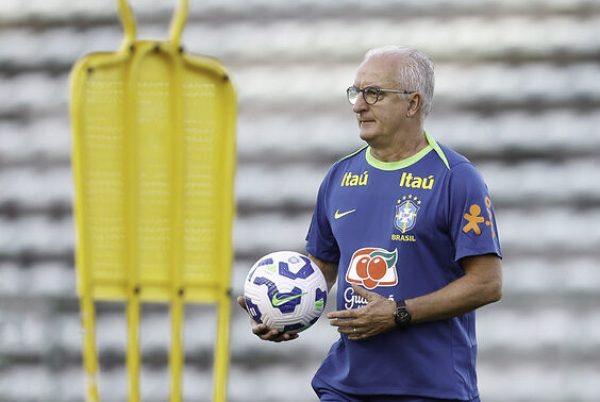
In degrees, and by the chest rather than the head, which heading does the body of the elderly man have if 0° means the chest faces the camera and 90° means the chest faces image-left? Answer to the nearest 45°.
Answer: approximately 45°

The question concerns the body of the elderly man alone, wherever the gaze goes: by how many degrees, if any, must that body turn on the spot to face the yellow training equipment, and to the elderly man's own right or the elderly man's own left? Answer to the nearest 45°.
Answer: approximately 45° to the elderly man's own right

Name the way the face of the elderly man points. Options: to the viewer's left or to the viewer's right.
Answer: to the viewer's left
